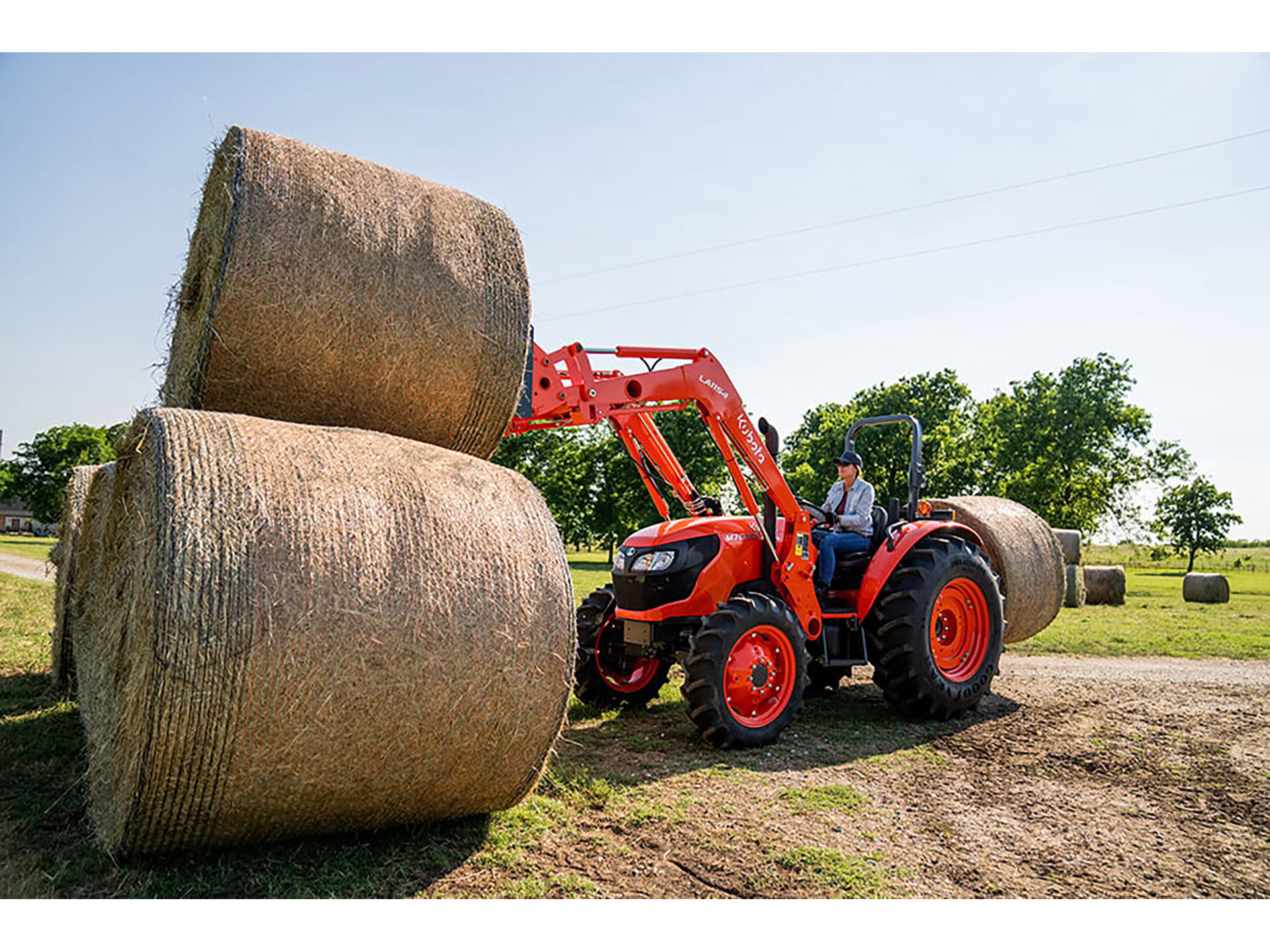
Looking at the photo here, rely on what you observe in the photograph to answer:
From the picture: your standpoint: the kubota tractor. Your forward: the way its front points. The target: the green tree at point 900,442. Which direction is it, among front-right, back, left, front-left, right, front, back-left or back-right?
back-right

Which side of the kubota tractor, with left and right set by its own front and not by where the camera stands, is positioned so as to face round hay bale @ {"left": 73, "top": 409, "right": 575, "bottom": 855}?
front

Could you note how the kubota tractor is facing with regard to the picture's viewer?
facing the viewer and to the left of the viewer

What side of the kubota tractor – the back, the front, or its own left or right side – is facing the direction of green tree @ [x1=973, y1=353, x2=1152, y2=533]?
back

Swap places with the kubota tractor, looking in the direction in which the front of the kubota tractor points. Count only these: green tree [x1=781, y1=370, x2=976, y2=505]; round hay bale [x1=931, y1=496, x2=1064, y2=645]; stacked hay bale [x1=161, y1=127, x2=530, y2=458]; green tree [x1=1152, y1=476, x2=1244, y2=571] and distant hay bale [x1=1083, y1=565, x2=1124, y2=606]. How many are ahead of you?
1

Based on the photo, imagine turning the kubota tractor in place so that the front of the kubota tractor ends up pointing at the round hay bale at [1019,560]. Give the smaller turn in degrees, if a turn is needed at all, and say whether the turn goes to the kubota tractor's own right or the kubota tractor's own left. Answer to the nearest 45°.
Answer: approximately 180°

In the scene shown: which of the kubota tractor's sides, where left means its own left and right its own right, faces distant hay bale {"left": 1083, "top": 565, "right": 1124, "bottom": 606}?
back

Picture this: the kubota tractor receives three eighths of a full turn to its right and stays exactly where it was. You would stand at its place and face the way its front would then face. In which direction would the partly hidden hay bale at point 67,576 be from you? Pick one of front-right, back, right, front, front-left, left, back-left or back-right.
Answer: left

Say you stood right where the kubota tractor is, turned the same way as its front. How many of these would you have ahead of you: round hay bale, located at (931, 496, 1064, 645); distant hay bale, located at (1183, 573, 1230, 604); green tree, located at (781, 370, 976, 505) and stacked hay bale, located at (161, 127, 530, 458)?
1

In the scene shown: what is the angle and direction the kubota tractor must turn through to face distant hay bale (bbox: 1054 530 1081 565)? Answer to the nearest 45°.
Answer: approximately 180°

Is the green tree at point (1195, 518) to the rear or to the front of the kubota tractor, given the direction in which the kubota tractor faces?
to the rear

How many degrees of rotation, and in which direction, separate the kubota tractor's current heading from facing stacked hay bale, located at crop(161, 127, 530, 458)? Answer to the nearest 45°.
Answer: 0° — it already faces it

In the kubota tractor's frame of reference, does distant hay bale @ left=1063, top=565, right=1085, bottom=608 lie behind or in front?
behind
